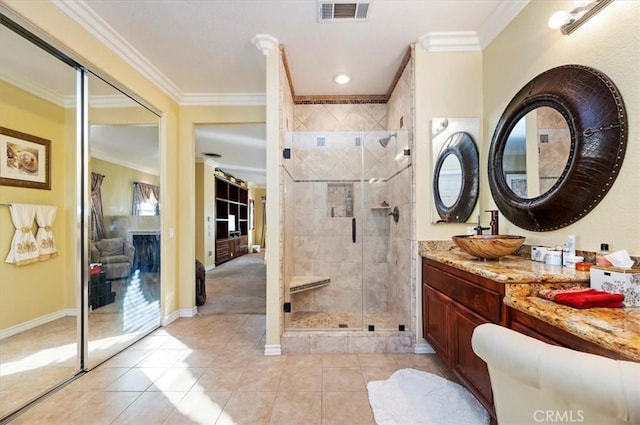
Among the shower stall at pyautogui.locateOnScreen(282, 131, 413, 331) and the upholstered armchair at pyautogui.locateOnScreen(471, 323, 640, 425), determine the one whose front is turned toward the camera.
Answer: the shower stall

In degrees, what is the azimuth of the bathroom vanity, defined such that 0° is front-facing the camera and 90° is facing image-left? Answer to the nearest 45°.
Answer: approximately 45°

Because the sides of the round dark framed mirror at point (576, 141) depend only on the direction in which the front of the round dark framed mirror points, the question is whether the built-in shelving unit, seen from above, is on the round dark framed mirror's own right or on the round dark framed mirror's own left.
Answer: on the round dark framed mirror's own right

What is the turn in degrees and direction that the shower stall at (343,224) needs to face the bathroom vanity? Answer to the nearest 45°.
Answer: approximately 45° to its left

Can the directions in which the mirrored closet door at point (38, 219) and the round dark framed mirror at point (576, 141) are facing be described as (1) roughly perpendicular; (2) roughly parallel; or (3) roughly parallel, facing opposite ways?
roughly parallel, facing opposite ways

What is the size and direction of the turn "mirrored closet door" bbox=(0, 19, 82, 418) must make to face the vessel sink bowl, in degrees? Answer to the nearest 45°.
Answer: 0° — it already faces it

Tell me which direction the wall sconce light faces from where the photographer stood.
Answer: facing the viewer and to the left of the viewer

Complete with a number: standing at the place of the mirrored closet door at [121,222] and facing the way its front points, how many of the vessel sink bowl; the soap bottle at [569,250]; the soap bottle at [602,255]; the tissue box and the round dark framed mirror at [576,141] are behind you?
0

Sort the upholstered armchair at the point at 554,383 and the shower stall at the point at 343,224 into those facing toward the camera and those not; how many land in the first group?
1

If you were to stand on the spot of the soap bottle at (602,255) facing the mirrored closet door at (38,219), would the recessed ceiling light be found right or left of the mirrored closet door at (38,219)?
right

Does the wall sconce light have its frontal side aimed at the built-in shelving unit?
no

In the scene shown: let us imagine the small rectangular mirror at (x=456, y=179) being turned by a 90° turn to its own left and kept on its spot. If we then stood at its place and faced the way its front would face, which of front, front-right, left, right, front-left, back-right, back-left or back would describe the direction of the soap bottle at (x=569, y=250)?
front

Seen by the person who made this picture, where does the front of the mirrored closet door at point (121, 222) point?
facing the viewer and to the right of the viewer

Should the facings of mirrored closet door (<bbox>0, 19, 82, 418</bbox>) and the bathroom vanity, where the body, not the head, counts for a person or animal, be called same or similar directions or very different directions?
very different directions

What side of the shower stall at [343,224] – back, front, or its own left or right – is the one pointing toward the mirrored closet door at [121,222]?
right

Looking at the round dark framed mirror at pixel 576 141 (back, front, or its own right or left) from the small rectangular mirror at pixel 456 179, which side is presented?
right

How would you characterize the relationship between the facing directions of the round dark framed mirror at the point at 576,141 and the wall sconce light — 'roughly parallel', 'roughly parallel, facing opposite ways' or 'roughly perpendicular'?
roughly parallel

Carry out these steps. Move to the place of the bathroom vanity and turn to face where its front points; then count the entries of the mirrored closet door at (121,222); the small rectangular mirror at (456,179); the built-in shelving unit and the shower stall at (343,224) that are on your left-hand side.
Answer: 0

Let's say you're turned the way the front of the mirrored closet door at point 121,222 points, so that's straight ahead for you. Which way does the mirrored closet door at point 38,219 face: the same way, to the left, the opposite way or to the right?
the same way
